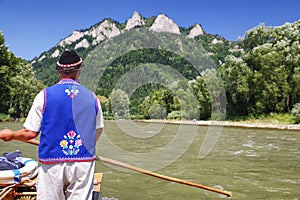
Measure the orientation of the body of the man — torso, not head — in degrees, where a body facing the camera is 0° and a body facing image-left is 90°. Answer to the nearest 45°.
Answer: approximately 180°

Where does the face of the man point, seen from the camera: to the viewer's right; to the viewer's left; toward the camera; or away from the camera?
away from the camera
